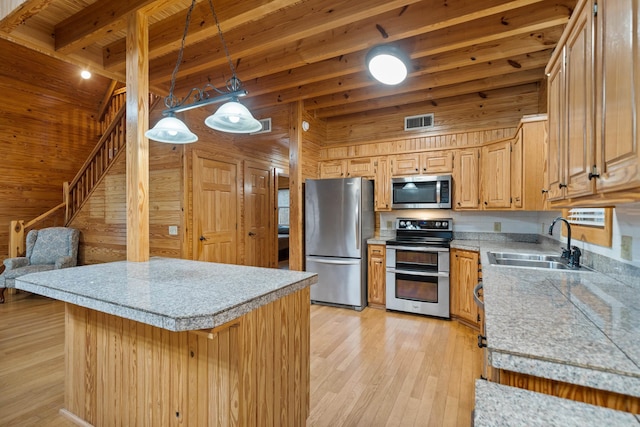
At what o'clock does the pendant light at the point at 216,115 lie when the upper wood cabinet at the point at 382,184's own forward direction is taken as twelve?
The pendant light is roughly at 1 o'clock from the upper wood cabinet.

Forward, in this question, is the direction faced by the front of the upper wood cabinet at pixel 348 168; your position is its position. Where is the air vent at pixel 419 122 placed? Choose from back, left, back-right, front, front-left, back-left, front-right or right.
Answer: left

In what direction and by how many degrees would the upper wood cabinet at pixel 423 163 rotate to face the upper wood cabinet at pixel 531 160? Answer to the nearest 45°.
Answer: approximately 45° to its left

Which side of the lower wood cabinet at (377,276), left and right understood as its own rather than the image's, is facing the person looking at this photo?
front

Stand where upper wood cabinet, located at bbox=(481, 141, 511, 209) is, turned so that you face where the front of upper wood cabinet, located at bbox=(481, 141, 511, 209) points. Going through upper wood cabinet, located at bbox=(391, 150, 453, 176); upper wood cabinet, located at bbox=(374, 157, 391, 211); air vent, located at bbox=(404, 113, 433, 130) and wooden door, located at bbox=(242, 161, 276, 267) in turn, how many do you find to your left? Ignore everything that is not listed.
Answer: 0

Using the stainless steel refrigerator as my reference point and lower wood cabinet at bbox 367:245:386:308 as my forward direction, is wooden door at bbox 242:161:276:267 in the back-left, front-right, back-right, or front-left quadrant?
back-left

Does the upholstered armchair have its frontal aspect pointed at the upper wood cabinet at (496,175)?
no

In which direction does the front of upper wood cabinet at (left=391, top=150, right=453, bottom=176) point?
toward the camera

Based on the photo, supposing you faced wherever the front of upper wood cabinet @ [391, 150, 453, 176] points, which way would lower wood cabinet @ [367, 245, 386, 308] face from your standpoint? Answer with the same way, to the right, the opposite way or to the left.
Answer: the same way

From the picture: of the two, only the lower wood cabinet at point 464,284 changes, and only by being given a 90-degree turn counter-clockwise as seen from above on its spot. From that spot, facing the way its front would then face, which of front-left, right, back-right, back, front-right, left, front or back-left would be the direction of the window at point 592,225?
front

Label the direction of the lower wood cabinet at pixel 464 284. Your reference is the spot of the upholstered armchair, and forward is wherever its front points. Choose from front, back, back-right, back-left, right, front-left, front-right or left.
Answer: left

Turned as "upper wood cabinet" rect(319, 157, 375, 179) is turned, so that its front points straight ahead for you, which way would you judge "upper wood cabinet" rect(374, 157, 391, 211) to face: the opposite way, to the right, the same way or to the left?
the same way

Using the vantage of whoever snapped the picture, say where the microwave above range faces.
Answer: facing the viewer

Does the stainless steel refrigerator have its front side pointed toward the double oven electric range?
no

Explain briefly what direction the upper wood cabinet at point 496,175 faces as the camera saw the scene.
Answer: facing the viewer and to the left of the viewer

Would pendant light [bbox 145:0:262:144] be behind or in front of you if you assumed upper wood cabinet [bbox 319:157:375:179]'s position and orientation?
in front

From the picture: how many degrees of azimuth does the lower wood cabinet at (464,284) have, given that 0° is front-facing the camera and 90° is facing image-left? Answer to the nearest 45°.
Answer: approximately 45°

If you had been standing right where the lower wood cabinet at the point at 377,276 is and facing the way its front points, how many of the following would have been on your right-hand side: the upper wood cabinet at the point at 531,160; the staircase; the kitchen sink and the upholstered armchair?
2
